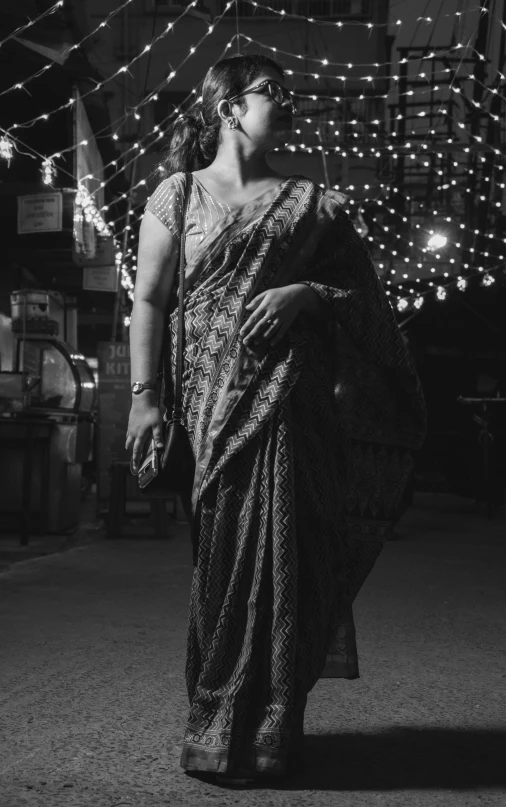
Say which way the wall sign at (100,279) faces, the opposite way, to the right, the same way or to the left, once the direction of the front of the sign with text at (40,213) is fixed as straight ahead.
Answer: the same way

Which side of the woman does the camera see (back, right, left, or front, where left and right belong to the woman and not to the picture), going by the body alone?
front

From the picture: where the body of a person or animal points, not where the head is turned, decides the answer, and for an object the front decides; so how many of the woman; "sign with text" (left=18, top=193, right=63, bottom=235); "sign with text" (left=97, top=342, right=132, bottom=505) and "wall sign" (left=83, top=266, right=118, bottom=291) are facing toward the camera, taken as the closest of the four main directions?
4

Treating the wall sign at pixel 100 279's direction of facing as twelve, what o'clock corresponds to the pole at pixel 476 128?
The pole is roughly at 9 o'clock from the wall sign.

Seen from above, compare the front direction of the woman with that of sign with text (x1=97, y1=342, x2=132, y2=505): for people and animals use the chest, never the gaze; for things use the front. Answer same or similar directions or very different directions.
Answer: same or similar directions

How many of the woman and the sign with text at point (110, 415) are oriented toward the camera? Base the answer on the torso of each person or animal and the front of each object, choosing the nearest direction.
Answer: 2

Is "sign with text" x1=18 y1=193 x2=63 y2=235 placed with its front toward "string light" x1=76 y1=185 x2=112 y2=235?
no

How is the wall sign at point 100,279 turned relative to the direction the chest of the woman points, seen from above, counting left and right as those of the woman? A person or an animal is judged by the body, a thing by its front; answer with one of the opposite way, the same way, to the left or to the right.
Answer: the same way

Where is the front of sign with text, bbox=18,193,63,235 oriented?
toward the camera

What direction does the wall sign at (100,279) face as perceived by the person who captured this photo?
facing the viewer

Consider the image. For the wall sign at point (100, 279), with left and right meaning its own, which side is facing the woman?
front

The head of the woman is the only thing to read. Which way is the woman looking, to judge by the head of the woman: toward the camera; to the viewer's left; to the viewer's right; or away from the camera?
to the viewer's right

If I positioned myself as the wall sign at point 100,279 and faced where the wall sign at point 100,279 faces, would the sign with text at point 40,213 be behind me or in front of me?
in front
